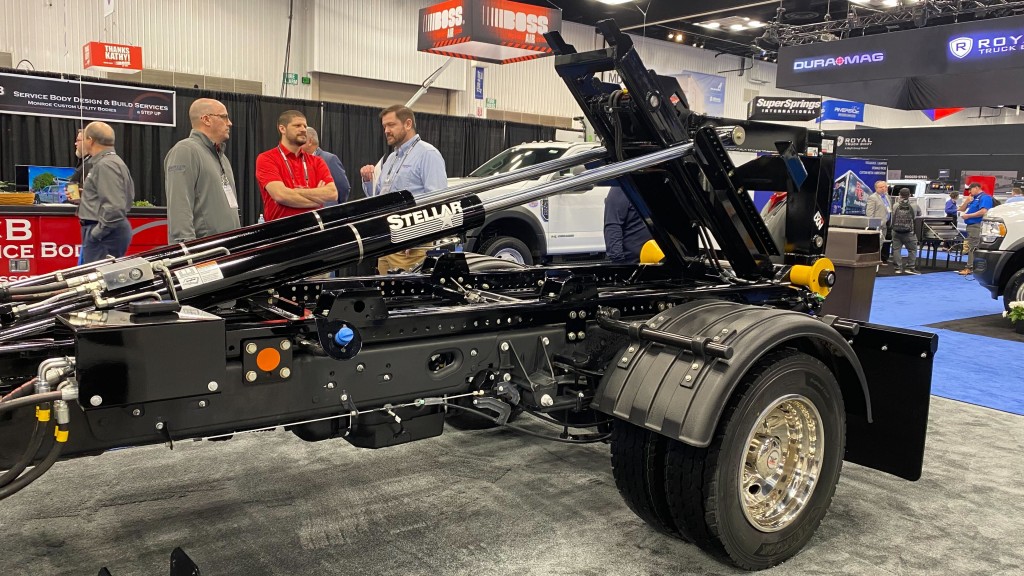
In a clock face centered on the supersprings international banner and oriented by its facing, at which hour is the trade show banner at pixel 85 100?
The trade show banner is roughly at 1 o'clock from the supersprings international banner.

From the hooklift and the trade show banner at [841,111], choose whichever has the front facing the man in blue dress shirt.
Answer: the trade show banner

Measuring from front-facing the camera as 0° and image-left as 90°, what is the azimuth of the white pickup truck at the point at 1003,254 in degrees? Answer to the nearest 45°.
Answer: approximately 45°

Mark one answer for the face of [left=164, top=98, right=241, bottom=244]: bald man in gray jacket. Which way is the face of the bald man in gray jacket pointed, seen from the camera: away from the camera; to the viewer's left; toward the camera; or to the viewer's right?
to the viewer's right

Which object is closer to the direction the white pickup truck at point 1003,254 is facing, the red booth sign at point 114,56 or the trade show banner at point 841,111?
the red booth sign

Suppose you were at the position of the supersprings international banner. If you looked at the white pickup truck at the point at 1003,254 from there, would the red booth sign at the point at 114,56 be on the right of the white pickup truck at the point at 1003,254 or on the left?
right

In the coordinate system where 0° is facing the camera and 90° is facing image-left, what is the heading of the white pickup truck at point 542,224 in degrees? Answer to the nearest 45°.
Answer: approximately 45°

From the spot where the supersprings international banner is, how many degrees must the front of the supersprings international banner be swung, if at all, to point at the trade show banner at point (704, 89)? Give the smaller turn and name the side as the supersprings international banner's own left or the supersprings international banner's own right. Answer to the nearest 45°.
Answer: approximately 90° to the supersprings international banner's own right

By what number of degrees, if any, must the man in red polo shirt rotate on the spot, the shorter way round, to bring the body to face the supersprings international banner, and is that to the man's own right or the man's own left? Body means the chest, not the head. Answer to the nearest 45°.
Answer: approximately 90° to the man's own left

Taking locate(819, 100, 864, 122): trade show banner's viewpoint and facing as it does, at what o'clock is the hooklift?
The hooklift is roughly at 12 o'clock from the trade show banner.

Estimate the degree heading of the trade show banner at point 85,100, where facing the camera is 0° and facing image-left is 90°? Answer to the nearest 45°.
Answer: approximately 315°
